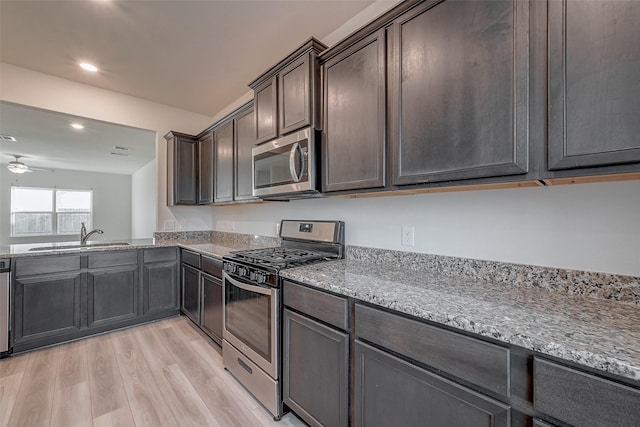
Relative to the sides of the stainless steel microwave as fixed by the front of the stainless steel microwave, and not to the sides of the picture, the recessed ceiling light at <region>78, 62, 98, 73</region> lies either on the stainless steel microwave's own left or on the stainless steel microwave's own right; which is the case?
on the stainless steel microwave's own right

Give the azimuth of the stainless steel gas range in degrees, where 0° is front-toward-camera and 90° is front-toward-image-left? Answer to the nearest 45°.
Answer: approximately 45°

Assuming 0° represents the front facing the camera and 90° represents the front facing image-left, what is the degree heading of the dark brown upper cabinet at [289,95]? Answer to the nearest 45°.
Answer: approximately 45°

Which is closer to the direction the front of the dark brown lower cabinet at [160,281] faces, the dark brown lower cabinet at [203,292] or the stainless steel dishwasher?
the dark brown lower cabinet

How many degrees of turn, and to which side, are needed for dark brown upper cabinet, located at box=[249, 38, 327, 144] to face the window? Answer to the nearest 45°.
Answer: approximately 90° to its right

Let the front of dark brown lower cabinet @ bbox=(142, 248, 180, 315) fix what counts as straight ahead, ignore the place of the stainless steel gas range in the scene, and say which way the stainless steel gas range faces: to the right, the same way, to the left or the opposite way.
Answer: to the right

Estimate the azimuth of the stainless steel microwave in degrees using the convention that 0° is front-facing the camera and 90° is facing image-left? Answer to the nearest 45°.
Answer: approximately 45°

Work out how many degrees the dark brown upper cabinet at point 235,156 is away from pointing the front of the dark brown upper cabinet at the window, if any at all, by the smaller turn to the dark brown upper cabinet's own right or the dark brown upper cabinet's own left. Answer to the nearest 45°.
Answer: approximately 90° to the dark brown upper cabinet's own right
